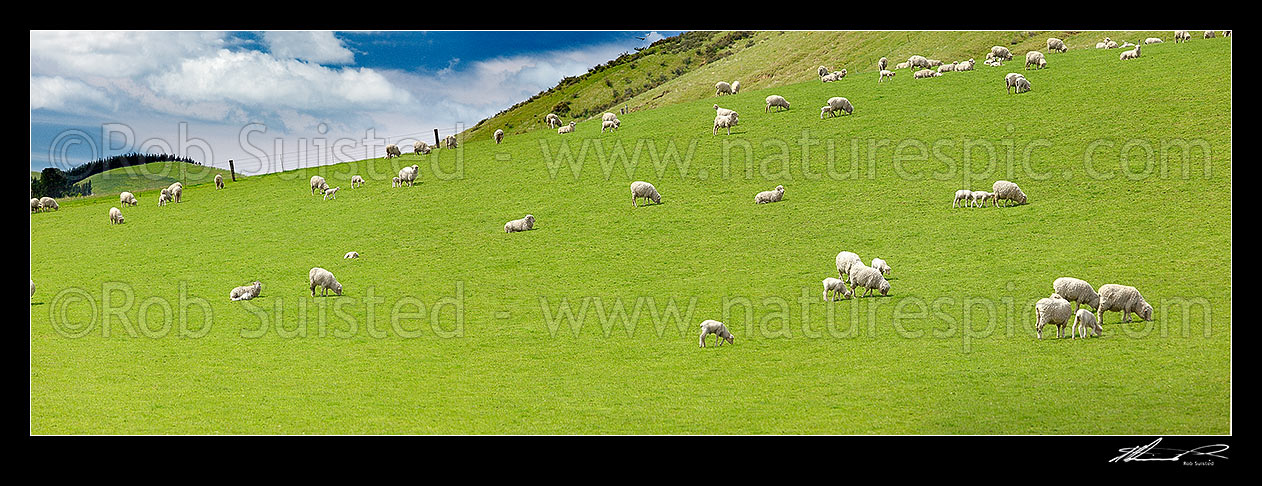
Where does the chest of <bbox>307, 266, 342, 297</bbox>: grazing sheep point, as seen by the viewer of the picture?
to the viewer's right

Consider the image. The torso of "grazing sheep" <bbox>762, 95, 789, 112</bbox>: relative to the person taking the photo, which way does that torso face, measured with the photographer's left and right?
facing to the right of the viewer

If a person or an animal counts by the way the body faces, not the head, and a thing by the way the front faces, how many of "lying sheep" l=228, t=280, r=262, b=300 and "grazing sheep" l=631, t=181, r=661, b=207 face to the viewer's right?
2

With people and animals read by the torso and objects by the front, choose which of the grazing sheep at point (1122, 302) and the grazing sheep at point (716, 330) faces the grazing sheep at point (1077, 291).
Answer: the grazing sheep at point (716, 330)

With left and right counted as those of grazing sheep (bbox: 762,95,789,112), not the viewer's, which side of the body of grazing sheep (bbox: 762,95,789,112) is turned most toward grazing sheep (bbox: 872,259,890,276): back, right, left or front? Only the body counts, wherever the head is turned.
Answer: right

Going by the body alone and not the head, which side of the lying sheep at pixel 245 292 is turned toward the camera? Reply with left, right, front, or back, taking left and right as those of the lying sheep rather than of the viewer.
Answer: right

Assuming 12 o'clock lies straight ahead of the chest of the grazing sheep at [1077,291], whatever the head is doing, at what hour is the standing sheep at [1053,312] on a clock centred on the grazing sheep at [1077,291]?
the standing sheep at [1053,312] is roughly at 4 o'clock from the grazing sheep at [1077,291].

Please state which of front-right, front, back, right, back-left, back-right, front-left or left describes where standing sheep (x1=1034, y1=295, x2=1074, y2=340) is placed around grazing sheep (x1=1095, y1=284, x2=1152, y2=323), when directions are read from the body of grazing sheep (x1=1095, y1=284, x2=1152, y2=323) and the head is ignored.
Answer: back-right

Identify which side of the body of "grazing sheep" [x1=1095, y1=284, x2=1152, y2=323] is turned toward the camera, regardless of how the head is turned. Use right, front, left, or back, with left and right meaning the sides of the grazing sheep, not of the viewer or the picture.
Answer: right

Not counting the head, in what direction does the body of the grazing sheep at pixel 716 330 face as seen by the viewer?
to the viewer's right

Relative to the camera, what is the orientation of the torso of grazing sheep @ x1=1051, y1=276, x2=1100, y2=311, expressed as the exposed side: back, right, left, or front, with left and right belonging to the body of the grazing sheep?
right

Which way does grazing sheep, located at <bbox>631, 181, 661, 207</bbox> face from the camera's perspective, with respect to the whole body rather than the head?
to the viewer's right

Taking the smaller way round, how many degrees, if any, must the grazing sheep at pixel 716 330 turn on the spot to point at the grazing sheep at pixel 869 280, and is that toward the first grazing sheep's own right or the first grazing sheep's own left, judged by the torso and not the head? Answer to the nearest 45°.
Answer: approximately 45° to the first grazing sheep's own left

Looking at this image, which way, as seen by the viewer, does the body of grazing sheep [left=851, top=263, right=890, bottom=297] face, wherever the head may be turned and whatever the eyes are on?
to the viewer's right

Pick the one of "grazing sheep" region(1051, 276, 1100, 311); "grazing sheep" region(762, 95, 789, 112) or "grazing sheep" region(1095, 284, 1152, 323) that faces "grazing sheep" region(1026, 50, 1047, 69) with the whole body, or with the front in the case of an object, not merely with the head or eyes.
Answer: "grazing sheep" region(762, 95, 789, 112)

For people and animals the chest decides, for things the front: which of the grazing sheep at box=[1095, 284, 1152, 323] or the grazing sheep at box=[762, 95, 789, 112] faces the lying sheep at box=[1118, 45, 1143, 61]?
the grazing sheep at box=[762, 95, 789, 112]
